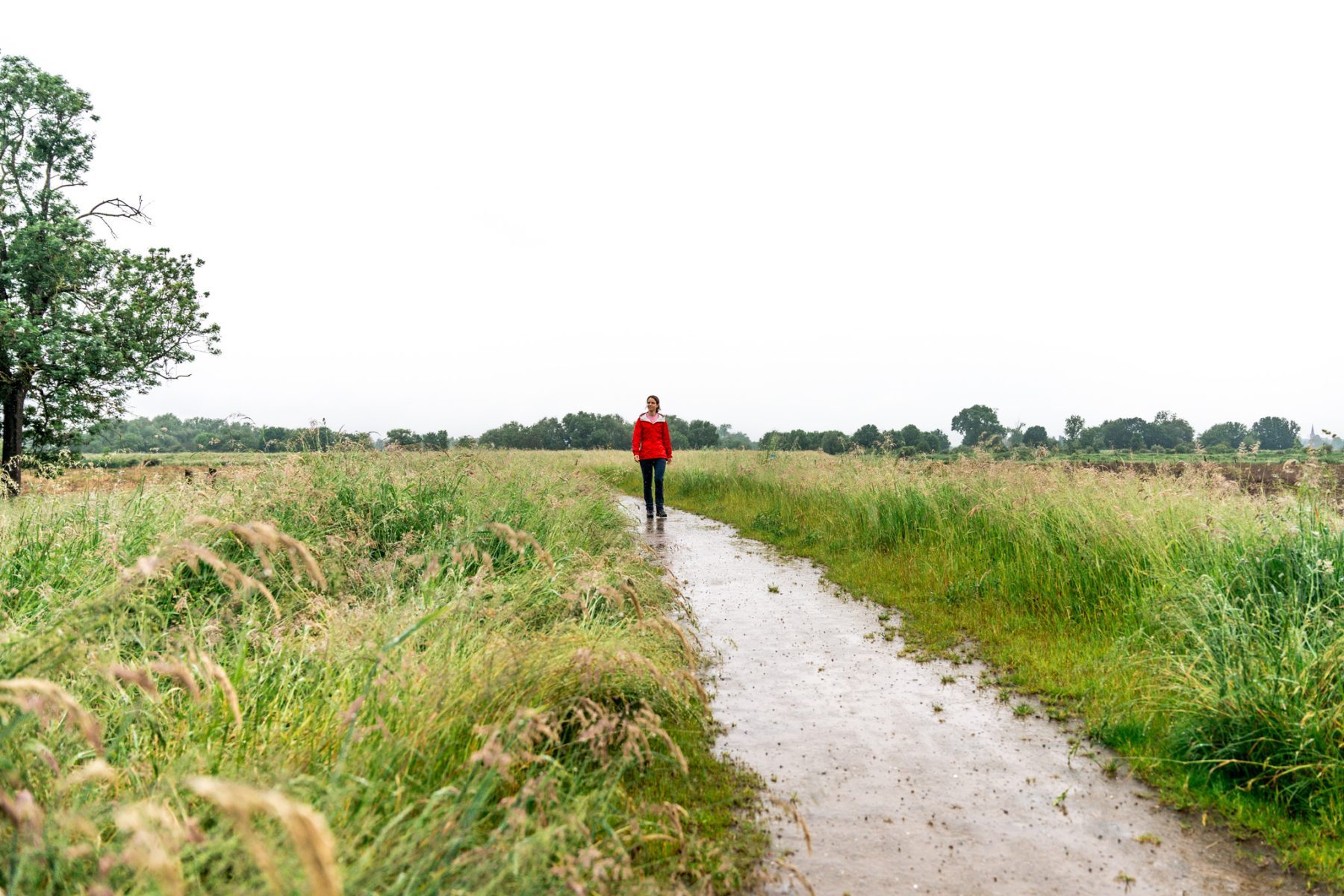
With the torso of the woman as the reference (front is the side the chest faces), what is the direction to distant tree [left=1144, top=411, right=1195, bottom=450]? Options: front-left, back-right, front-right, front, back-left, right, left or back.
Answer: back-left

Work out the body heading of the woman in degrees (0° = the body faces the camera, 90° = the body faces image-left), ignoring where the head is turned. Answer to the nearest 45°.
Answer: approximately 0°

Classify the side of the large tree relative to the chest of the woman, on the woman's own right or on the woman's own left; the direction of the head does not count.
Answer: on the woman's own right

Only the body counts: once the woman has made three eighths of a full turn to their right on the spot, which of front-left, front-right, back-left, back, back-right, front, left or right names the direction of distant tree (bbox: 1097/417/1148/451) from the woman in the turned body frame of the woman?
right
